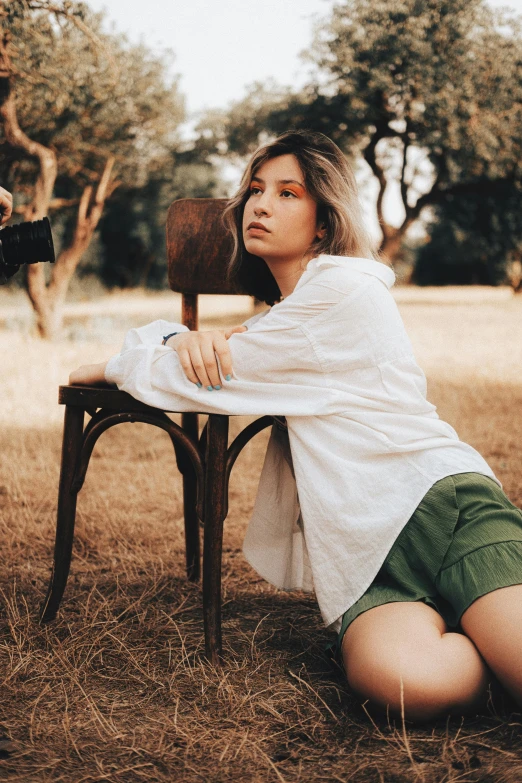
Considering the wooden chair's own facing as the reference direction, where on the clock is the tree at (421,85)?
The tree is roughly at 5 o'clock from the wooden chair.

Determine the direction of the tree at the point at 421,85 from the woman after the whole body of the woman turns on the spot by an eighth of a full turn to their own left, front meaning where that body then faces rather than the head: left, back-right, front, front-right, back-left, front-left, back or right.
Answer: back

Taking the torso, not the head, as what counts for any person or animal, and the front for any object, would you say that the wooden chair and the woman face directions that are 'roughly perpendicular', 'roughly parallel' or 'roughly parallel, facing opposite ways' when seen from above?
roughly parallel

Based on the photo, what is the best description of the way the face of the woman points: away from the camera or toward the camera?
toward the camera

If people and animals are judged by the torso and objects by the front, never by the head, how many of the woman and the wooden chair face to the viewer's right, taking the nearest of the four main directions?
0

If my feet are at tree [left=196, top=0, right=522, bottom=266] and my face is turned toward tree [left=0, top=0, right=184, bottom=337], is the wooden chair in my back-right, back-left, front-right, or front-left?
front-left

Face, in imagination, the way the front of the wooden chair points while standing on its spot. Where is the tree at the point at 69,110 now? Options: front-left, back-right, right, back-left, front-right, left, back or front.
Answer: back-right

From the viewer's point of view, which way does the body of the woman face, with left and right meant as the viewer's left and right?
facing the viewer and to the left of the viewer
